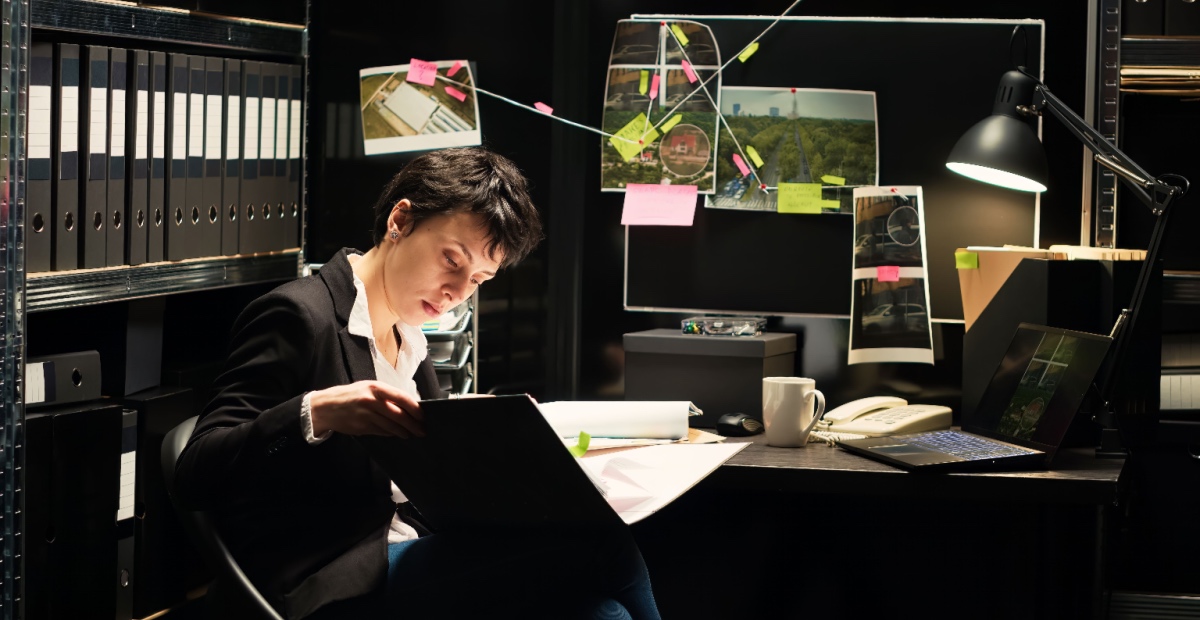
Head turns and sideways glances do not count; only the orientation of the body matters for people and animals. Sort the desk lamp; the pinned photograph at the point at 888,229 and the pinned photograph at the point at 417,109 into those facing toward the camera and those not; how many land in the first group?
2

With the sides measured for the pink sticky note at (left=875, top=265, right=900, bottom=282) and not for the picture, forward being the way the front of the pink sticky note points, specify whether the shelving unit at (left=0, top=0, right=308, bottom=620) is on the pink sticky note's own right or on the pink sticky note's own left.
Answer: on the pink sticky note's own right

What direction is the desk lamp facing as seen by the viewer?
to the viewer's left

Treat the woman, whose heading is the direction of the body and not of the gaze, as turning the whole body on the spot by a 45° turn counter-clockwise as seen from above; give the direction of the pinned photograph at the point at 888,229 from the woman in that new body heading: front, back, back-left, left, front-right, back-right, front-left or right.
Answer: front-left

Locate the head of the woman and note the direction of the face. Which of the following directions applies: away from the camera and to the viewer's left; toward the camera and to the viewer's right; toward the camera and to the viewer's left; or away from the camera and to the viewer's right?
toward the camera and to the viewer's right

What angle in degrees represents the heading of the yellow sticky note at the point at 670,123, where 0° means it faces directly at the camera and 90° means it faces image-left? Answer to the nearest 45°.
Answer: approximately 0°

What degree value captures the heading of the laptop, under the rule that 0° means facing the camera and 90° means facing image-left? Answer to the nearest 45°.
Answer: approximately 45°

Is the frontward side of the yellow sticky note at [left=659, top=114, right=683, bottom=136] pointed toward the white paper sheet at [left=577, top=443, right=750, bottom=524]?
yes

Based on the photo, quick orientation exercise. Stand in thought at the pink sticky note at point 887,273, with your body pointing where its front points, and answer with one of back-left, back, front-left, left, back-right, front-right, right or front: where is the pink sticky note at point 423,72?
right

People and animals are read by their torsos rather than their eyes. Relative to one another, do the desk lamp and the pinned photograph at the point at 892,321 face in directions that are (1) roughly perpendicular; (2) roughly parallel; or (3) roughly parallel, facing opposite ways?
roughly perpendicular
